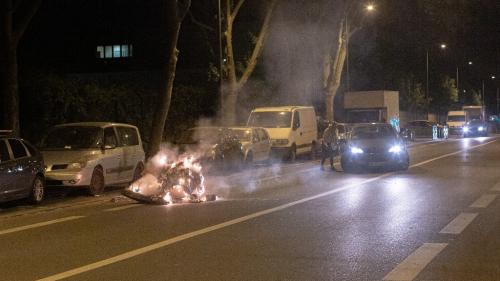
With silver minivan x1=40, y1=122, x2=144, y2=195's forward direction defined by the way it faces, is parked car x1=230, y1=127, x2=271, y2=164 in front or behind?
behind

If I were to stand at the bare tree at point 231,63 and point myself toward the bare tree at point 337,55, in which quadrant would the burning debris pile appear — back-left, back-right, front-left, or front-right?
back-right

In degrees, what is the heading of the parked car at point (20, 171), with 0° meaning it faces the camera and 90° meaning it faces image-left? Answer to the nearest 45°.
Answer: approximately 45°

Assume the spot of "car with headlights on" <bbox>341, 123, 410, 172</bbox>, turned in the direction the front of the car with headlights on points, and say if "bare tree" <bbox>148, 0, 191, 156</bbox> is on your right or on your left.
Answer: on your right

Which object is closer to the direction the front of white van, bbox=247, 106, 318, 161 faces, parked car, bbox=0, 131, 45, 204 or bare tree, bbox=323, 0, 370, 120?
the parked car

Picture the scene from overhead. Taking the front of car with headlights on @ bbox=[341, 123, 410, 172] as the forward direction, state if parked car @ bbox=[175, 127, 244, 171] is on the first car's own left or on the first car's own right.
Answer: on the first car's own right

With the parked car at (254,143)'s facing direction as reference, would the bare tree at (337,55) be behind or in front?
behind

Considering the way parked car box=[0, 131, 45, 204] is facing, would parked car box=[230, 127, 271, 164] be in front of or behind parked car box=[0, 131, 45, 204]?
behind

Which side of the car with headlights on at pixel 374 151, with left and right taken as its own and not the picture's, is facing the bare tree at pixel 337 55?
back

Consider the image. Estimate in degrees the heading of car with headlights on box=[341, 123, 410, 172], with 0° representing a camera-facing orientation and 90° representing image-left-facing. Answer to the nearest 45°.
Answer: approximately 0°

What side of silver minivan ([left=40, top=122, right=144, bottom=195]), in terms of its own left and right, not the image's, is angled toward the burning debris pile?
left
